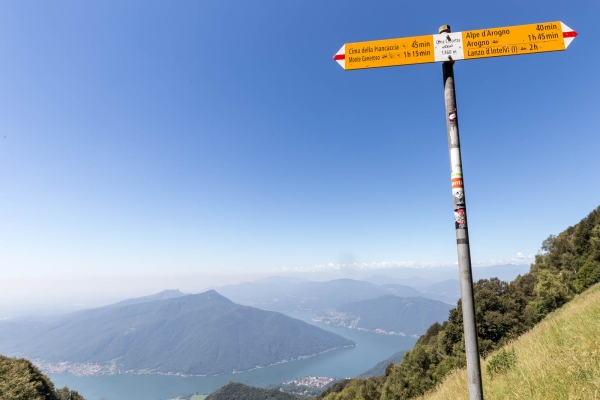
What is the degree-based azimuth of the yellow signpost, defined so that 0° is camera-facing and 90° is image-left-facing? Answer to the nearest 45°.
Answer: approximately 0°
